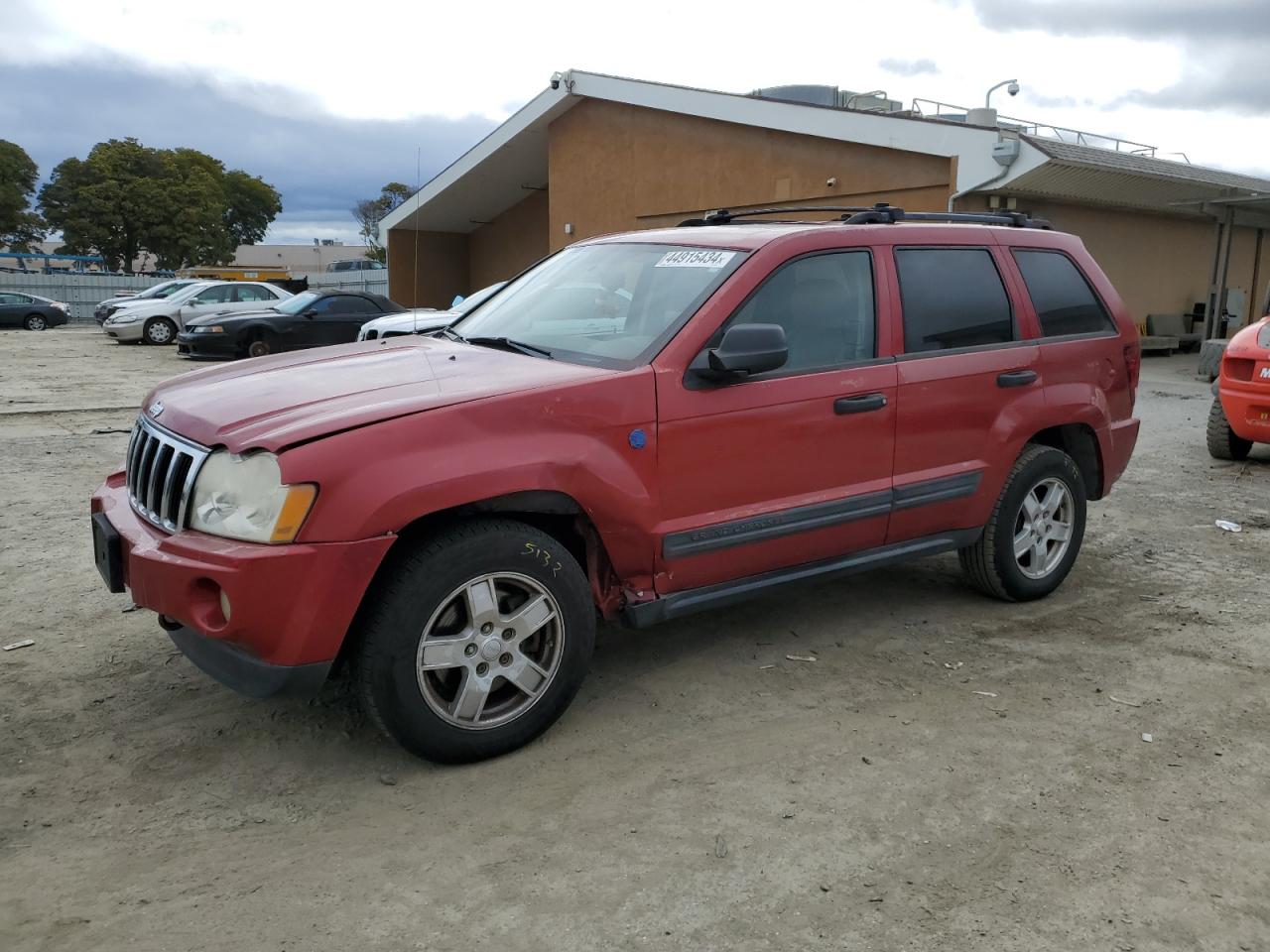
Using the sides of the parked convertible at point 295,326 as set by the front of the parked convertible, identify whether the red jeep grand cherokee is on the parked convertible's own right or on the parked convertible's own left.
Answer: on the parked convertible's own left

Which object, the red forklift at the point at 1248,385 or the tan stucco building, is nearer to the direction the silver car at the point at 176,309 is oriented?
the red forklift

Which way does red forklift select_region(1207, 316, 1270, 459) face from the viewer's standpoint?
away from the camera
